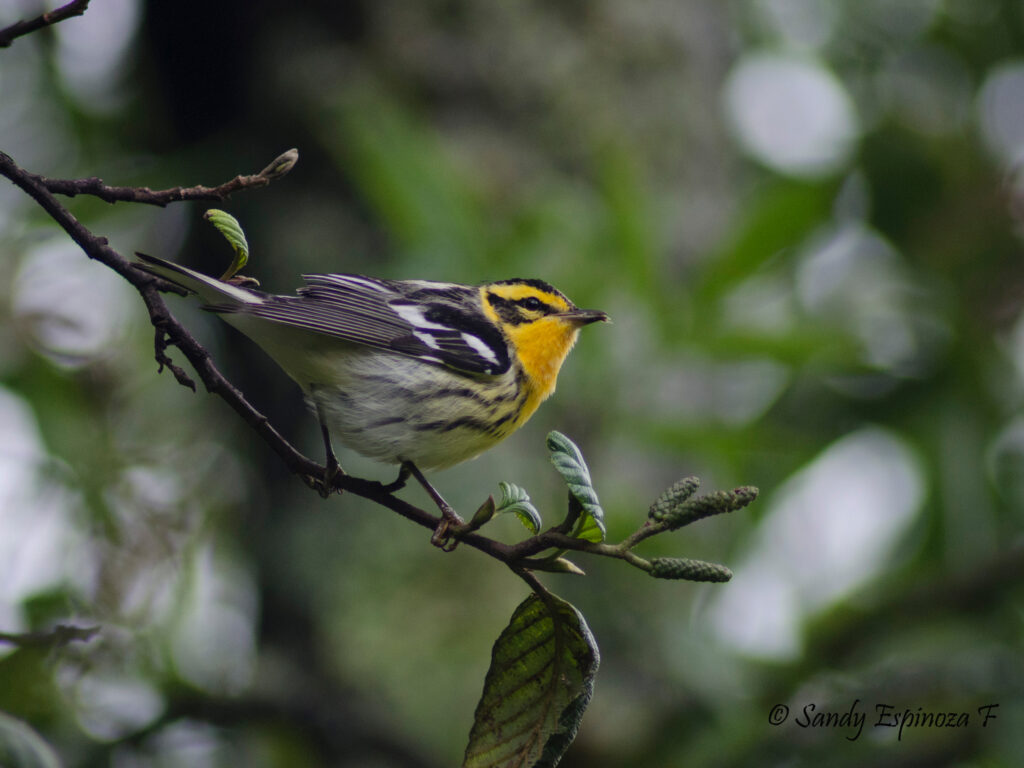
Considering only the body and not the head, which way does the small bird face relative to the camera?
to the viewer's right
